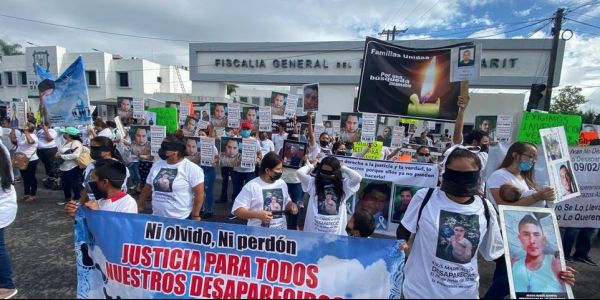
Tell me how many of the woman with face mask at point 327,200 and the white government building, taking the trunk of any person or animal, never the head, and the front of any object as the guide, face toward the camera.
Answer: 2

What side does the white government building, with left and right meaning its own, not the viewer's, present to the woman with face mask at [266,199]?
front

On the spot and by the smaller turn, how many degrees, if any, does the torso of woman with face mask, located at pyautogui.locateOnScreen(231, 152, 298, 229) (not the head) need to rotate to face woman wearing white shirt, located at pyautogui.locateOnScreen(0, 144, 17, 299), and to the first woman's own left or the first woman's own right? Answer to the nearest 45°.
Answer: approximately 135° to the first woman's own right

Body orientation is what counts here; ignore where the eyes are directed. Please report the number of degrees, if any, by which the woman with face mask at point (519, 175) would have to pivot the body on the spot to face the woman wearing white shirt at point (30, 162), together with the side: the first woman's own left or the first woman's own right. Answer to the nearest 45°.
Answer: approximately 135° to the first woman's own right

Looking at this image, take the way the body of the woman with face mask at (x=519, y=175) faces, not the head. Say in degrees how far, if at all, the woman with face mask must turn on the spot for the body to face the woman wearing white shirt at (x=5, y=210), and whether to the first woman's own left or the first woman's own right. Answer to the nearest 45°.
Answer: approximately 90° to the first woman's own right

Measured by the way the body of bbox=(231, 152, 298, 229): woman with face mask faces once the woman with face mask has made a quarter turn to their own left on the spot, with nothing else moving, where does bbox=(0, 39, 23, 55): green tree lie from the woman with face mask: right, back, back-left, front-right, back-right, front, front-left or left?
left

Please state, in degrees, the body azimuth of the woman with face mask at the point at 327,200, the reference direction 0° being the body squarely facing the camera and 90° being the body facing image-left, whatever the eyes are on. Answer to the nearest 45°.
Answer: approximately 0°

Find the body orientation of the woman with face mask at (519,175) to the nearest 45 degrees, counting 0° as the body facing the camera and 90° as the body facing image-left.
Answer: approximately 315°

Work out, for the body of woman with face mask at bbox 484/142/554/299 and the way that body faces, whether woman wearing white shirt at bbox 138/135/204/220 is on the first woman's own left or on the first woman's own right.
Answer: on the first woman's own right

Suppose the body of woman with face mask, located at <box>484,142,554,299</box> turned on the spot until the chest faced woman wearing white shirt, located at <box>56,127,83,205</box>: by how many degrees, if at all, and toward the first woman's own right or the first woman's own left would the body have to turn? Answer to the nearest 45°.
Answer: approximately 135° to the first woman's own right

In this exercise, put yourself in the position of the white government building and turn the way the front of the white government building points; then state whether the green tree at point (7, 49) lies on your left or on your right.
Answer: on your right
